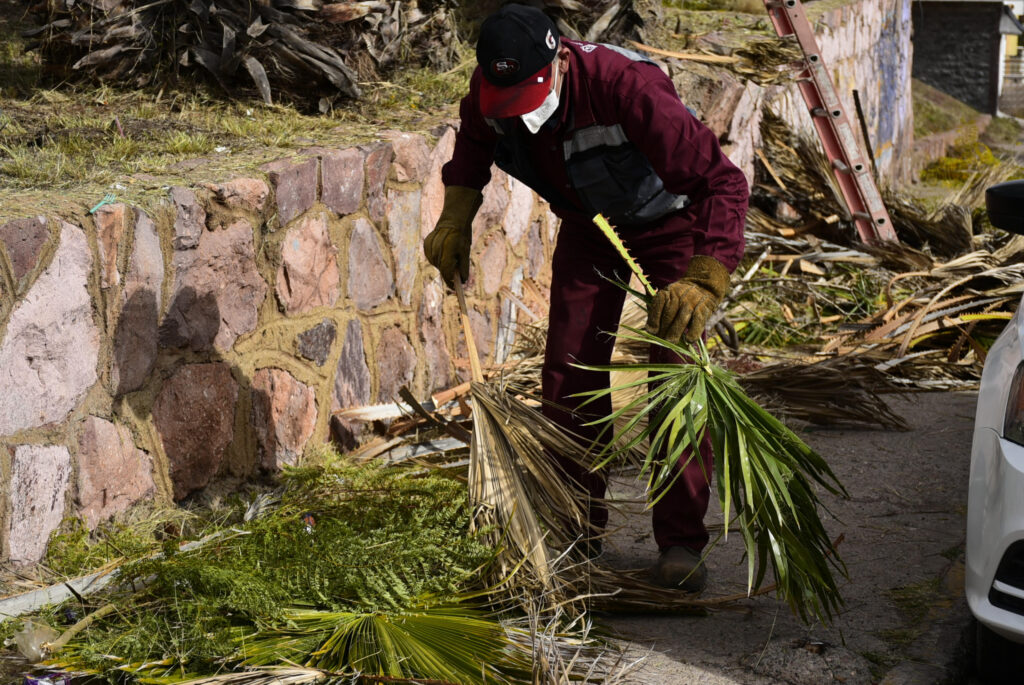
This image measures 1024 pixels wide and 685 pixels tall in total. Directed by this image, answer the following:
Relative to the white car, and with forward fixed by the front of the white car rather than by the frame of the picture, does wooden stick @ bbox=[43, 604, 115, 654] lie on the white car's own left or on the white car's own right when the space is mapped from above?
on the white car's own right

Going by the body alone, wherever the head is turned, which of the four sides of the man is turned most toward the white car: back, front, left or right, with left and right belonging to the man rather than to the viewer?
left

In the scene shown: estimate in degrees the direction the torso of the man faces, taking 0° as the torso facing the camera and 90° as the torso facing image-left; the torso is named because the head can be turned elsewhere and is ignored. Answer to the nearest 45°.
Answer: approximately 45°

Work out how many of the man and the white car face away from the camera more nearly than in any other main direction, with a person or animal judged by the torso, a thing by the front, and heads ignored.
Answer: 0

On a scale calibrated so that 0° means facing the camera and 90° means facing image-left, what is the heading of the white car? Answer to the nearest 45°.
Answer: approximately 0°

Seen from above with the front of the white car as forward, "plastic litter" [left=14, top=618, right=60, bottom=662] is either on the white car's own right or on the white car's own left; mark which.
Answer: on the white car's own right

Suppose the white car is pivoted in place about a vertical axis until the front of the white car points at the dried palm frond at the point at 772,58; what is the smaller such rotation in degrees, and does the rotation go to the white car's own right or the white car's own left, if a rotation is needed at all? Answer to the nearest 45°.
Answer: approximately 180°

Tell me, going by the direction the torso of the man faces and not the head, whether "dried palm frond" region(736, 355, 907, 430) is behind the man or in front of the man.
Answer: behind

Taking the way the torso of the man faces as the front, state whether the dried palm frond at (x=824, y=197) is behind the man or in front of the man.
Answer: behind

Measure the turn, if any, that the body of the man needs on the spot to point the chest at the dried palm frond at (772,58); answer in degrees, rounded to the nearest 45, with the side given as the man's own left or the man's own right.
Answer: approximately 135° to the man's own right
